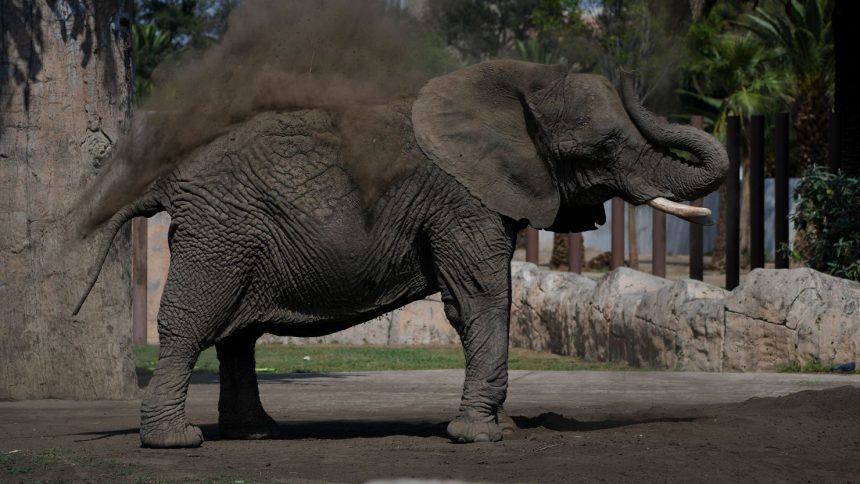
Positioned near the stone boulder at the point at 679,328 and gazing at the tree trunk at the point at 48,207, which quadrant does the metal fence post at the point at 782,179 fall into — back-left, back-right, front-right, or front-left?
back-right

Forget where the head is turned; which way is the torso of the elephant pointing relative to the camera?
to the viewer's right

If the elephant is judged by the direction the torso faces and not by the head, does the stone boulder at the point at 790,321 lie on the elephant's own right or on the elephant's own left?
on the elephant's own left

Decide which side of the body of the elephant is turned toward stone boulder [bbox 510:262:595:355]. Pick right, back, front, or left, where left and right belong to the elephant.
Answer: left

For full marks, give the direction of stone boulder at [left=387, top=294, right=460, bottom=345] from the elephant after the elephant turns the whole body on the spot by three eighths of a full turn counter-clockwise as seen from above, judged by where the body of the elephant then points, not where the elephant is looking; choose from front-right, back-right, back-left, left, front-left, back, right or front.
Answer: front-right

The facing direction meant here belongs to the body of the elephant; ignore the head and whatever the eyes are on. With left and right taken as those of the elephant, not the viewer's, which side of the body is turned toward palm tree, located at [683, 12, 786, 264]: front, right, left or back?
left

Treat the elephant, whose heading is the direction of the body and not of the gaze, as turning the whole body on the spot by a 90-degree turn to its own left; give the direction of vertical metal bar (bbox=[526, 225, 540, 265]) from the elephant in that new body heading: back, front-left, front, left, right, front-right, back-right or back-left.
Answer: front

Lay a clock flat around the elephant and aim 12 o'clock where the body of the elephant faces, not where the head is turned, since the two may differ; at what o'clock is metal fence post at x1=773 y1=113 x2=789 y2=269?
The metal fence post is roughly at 10 o'clock from the elephant.

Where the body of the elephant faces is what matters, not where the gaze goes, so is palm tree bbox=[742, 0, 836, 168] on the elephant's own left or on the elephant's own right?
on the elephant's own left

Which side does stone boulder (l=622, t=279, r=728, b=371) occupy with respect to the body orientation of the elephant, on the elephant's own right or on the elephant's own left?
on the elephant's own left
